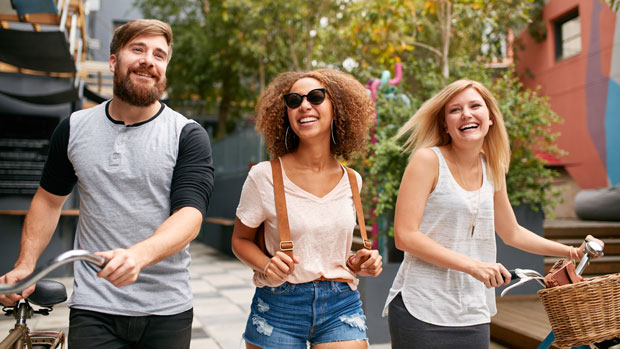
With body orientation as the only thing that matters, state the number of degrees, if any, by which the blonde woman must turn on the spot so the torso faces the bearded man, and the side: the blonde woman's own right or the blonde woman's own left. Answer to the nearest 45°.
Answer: approximately 90° to the blonde woman's own right

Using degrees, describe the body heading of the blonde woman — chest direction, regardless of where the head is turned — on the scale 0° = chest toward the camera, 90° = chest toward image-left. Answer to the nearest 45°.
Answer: approximately 315°

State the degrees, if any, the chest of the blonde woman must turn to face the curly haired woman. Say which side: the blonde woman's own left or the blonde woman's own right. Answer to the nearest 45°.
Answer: approximately 90° to the blonde woman's own right
